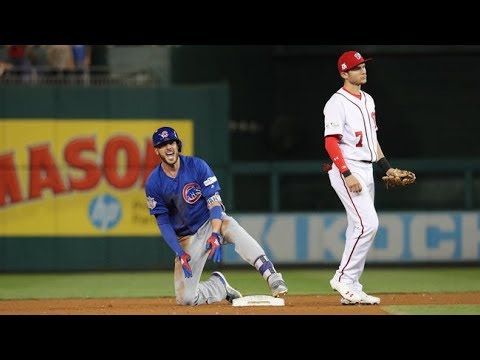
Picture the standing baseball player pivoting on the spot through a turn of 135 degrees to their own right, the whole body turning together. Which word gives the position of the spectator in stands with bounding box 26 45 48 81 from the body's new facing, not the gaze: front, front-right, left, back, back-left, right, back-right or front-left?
front-right

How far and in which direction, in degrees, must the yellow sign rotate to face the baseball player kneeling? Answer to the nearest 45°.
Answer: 0° — it already faces them

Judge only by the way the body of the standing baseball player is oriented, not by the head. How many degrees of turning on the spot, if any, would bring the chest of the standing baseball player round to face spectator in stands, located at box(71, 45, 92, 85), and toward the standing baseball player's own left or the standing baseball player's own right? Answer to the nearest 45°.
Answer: approximately 180°

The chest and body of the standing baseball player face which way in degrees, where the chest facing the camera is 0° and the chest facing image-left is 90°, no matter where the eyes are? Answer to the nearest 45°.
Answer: approximately 315°

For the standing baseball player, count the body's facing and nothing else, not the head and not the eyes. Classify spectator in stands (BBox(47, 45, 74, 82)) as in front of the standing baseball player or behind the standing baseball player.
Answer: behind

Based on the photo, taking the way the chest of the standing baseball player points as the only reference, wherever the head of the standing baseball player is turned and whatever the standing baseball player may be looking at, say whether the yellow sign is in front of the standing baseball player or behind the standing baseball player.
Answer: behind
